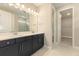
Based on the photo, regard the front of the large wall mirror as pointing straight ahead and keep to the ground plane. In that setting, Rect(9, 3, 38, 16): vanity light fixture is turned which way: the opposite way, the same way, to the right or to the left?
the same way

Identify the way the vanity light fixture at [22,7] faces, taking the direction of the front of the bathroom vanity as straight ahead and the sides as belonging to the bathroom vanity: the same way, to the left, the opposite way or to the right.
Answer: the same way

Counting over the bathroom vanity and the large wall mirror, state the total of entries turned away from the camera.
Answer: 0

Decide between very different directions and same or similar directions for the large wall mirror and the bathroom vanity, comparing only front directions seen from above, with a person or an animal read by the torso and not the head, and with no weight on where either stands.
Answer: same or similar directions

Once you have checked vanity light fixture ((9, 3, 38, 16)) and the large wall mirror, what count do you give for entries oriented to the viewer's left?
0

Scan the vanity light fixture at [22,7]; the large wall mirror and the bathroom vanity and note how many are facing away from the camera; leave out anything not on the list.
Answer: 0

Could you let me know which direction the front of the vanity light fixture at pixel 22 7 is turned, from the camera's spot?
facing the viewer and to the right of the viewer

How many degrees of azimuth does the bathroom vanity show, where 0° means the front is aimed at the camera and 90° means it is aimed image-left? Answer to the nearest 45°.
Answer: approximately 315°
